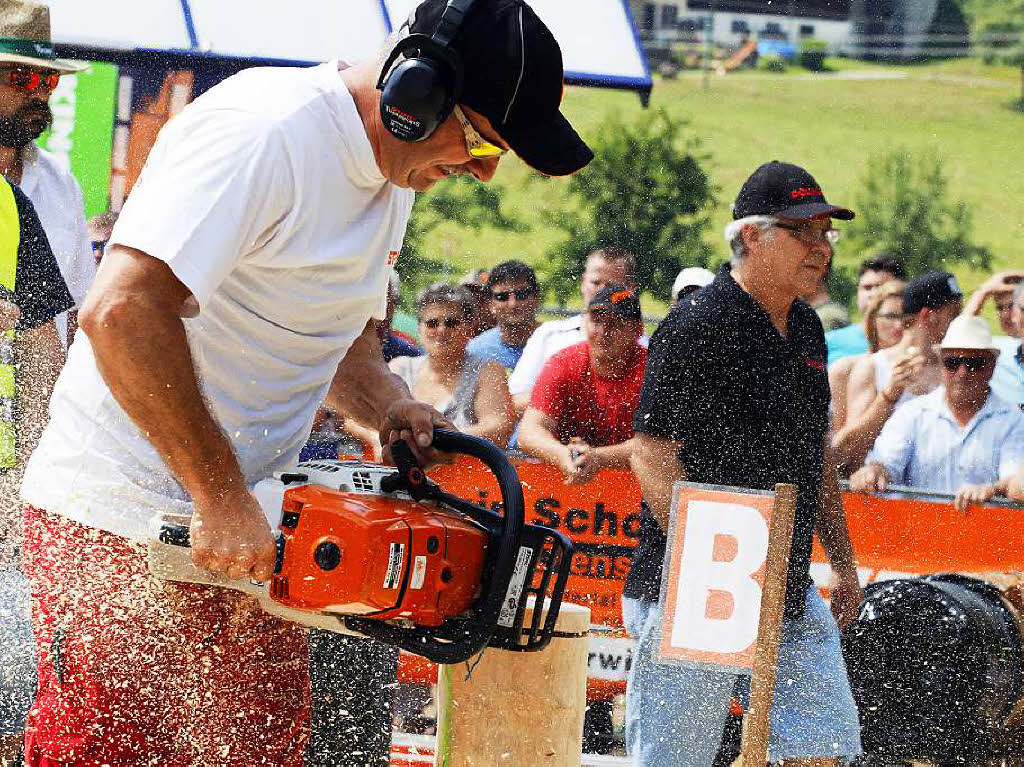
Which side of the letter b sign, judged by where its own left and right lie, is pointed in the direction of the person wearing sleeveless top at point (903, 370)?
back

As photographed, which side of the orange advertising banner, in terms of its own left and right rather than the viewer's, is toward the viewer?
front

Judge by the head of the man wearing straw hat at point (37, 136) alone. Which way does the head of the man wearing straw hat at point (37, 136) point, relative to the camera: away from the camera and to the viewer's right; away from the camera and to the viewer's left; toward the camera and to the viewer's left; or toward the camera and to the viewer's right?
toward the camera and to the viewer's right

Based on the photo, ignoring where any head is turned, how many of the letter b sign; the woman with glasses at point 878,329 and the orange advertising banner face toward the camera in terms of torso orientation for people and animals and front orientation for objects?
3

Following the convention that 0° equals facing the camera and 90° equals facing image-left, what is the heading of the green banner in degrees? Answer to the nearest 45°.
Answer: approximately 0°

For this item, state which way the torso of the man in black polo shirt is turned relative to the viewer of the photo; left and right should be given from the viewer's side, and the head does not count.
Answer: facing the viewer and to the right of the viewer

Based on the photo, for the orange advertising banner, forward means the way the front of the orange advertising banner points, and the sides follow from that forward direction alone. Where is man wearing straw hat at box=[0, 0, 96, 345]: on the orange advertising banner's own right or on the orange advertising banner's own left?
on the orange advertising banner's own right

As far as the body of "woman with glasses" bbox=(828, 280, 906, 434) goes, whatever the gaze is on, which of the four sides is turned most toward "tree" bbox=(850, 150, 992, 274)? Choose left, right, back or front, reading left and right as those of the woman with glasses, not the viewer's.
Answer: back

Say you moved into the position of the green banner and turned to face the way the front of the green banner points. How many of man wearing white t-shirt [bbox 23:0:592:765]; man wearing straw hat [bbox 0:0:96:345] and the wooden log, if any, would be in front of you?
3

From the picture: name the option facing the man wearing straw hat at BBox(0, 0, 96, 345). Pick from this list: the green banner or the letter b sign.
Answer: the green banner

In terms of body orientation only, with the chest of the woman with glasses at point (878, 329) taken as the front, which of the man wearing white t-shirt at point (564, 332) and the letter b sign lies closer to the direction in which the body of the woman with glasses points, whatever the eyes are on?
the letter b sign

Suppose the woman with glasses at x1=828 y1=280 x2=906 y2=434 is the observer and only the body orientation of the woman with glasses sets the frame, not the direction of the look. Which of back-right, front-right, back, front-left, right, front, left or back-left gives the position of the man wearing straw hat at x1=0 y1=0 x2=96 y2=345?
front-right
